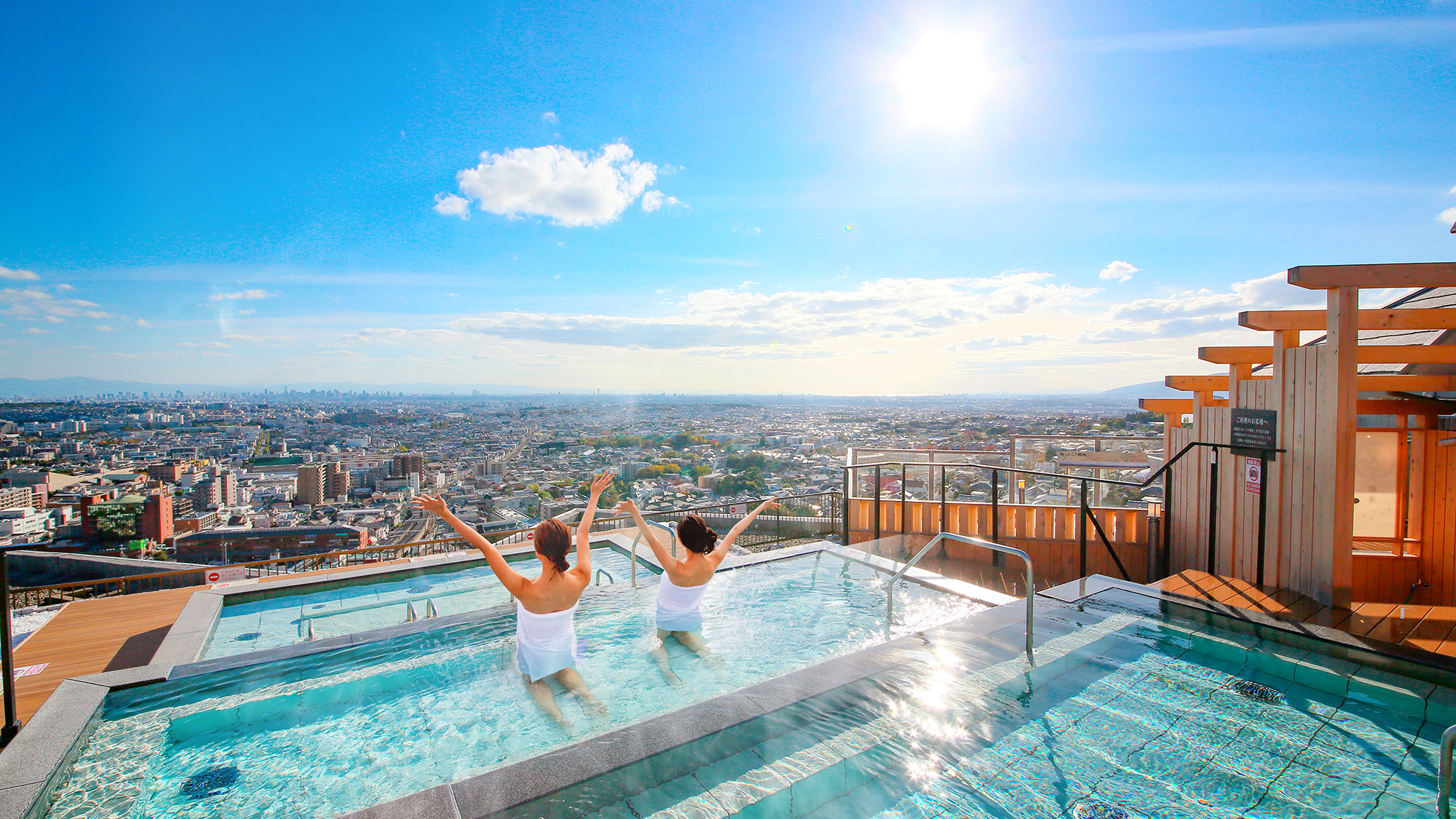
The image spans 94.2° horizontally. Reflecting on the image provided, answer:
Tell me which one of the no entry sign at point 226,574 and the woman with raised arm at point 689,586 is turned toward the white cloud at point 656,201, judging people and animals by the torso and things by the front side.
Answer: the woman with raised arm

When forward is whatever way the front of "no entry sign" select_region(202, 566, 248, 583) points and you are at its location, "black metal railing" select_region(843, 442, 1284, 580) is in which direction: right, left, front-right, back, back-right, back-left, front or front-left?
front-left

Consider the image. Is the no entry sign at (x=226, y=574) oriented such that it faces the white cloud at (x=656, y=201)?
no

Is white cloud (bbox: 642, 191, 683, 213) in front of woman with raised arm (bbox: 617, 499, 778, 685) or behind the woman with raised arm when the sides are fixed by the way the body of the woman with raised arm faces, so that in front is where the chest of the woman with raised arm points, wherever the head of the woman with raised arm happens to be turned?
in front

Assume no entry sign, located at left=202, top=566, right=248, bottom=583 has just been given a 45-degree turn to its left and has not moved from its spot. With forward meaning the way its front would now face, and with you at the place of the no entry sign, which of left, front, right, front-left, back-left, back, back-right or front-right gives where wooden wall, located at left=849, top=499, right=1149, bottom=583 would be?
front

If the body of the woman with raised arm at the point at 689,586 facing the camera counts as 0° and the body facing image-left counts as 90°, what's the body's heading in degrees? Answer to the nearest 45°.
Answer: approximately 180°

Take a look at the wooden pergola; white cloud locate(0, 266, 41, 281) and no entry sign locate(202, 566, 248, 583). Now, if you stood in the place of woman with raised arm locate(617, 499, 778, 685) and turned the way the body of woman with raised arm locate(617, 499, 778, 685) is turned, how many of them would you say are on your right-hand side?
1

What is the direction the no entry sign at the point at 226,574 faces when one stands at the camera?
facing the viewer

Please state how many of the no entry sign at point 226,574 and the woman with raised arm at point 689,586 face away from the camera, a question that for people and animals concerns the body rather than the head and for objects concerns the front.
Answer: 1

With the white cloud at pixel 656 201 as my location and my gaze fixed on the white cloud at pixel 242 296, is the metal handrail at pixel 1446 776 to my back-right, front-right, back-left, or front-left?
back-left

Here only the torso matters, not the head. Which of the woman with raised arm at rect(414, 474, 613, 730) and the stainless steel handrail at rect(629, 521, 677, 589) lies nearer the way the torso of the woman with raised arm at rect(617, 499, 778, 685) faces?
the stainless steel handrail

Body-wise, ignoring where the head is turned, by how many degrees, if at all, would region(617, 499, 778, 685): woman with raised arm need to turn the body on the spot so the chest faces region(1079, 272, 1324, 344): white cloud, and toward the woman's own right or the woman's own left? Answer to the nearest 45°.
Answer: approximately 45° to the woman's own right

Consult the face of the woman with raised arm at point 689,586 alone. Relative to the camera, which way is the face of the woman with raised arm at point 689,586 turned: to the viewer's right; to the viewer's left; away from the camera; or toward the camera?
away from the camera

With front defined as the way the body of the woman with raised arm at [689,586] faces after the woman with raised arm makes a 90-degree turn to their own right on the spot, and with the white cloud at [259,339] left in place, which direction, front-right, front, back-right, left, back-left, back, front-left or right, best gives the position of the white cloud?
back-left

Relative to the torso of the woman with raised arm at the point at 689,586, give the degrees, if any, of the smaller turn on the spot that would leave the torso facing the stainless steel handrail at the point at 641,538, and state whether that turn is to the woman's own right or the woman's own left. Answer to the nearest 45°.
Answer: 0° — they already face it

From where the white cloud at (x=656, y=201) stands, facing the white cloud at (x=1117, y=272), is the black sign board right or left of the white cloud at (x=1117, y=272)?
right

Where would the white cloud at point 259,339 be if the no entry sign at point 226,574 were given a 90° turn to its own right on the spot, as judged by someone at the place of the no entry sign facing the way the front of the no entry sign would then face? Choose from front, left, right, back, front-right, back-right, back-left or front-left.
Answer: right
